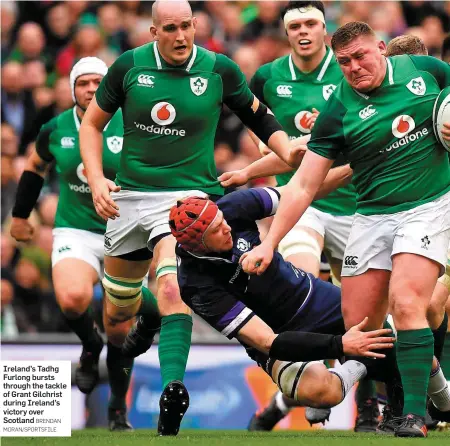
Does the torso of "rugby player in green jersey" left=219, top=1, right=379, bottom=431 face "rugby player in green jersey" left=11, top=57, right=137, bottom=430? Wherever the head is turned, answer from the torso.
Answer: no

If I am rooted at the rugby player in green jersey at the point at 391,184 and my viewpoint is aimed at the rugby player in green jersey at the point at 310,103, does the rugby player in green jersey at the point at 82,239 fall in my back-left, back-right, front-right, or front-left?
front-left

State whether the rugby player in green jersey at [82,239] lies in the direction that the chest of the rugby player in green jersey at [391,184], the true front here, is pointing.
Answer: no

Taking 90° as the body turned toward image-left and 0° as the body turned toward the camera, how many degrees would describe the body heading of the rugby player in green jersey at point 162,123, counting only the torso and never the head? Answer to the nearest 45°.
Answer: approximately 0°

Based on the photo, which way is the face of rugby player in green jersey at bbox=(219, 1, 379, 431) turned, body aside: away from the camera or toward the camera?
toward the camera

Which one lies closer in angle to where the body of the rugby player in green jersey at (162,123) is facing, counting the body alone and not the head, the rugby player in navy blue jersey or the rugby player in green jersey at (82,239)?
the rugby player in navy blue jersey

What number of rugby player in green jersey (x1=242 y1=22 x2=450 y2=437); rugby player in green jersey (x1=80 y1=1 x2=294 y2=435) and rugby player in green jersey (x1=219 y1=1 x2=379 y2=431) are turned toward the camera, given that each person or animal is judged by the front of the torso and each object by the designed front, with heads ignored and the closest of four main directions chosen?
3

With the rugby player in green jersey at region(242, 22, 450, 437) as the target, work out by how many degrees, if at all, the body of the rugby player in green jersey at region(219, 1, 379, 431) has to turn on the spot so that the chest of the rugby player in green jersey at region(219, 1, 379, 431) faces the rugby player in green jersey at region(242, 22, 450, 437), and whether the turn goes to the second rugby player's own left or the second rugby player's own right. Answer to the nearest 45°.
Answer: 0° — they already face them

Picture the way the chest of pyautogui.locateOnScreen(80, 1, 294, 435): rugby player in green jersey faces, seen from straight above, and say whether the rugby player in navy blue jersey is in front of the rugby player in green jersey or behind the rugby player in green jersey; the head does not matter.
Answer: in front

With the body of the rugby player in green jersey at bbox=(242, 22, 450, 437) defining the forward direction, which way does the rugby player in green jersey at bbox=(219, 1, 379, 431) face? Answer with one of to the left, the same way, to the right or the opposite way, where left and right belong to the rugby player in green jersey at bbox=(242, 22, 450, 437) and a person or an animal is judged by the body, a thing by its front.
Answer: the same way

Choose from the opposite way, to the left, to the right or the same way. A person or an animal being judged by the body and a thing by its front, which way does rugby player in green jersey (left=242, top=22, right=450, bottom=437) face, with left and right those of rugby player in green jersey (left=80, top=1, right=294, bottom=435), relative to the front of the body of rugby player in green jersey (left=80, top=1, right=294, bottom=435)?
the same way

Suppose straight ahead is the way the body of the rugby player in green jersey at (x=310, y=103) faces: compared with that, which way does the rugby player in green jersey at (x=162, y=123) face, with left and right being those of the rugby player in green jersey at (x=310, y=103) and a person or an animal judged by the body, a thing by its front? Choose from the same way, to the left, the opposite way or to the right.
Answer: the same way

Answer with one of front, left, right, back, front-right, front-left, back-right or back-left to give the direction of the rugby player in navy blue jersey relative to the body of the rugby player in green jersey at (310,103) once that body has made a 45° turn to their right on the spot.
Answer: front-left

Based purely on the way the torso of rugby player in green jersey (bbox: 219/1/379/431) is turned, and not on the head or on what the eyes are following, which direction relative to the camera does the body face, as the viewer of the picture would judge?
toward the camera

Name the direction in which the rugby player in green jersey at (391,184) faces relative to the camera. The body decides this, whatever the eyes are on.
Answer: toward the camera

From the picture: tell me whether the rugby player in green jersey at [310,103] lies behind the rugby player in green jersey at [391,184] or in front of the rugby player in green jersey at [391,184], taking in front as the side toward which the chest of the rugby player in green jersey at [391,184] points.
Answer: behind

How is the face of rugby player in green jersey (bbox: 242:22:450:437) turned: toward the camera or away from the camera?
toward the camera

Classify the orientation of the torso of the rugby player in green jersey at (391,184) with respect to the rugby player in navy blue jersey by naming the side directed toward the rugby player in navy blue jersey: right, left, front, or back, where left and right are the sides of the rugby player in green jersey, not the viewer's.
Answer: right
